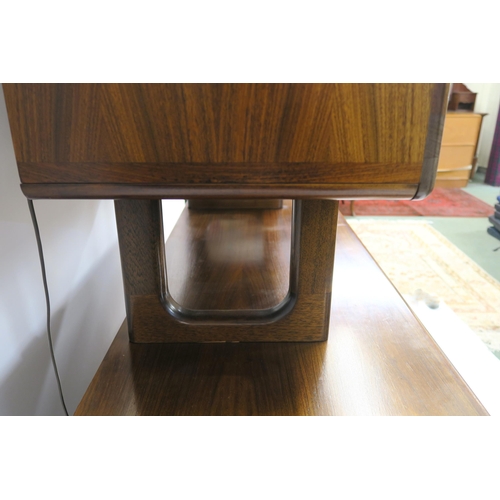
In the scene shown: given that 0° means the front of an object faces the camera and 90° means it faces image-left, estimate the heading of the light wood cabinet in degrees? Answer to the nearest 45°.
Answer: approximately 0°

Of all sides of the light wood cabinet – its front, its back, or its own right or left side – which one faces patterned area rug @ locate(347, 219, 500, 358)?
front
